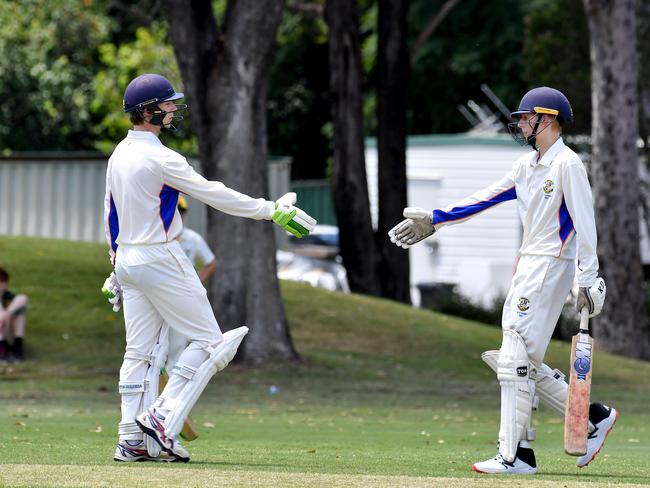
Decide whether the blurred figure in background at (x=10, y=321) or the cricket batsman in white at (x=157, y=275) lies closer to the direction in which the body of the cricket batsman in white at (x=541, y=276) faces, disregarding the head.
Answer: the cricket batsman in white

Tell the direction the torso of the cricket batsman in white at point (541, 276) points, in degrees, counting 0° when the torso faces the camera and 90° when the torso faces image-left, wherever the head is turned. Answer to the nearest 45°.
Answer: approximately 45°

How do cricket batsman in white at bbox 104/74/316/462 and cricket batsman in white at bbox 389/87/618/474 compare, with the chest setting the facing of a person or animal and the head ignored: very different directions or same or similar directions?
very different directions

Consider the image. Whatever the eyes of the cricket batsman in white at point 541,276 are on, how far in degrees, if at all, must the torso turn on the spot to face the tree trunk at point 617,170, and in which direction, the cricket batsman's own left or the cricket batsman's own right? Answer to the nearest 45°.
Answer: approximately 135° to the cricket batsman's own right

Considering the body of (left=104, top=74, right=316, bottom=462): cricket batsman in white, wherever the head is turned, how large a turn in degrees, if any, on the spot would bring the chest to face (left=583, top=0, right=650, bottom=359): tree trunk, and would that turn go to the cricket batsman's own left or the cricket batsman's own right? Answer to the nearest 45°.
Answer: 0° — they already face it

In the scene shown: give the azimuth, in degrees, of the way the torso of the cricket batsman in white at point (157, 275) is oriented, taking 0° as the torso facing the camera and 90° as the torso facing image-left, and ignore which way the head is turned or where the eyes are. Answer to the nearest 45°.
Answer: approximately 225°
